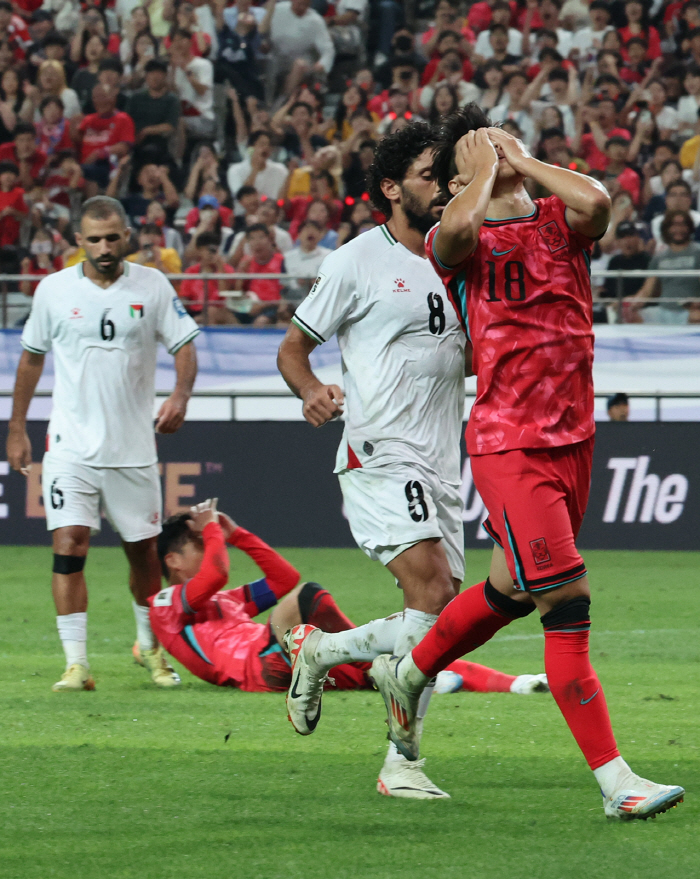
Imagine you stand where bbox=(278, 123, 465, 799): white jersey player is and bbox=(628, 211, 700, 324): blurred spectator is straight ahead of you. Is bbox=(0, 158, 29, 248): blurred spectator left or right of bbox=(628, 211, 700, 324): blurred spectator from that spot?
left

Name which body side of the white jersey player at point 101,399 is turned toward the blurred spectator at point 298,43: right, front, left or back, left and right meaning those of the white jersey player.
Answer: back

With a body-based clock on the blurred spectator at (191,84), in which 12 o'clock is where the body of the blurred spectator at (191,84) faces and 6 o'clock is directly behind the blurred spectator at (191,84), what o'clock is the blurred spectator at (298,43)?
the blurred spectator at (298,43) is roughly at 7 o'clock from the blurred spectator at (191,84).

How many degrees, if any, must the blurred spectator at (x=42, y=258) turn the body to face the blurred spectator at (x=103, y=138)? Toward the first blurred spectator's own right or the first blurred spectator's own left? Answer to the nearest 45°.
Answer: approximately 135° to the first blurred spectator's own left

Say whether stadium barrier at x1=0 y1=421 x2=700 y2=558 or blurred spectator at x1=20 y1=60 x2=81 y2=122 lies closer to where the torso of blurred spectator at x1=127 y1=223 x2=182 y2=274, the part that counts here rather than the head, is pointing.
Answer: the stadium barrier

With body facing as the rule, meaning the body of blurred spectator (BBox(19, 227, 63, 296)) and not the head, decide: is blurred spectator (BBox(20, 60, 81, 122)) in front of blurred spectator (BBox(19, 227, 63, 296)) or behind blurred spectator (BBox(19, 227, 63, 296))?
behind
